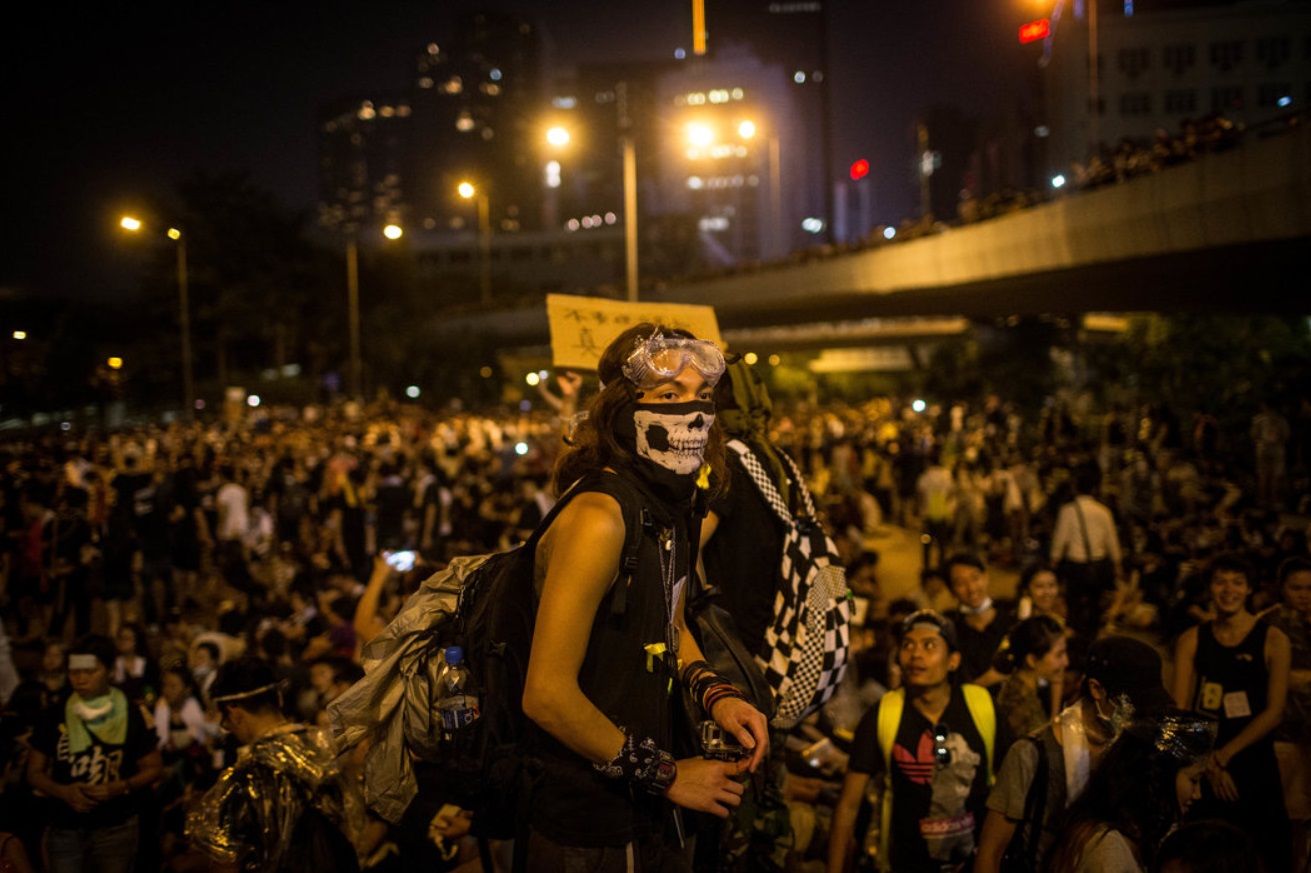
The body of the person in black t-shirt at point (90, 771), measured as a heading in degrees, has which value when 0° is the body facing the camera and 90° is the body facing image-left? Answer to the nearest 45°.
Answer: approximately 0°

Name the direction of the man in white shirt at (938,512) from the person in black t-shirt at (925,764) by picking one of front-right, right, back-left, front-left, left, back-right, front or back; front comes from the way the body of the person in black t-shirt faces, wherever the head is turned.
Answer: back

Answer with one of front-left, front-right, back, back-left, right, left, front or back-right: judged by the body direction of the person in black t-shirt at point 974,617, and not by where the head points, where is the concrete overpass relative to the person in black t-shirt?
back

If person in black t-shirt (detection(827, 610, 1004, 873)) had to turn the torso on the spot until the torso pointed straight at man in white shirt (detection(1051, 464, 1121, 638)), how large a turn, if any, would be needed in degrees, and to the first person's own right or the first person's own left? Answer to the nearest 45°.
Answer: approximately 180°

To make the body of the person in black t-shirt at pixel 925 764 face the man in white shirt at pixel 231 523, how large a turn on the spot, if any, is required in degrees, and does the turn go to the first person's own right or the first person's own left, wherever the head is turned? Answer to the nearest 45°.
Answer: approximately 135° to the first person's own right

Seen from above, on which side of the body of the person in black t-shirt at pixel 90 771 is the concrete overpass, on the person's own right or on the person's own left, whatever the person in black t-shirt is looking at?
on the person's own left

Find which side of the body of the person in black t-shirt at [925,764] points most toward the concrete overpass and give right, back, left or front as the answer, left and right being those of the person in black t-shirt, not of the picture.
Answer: back
